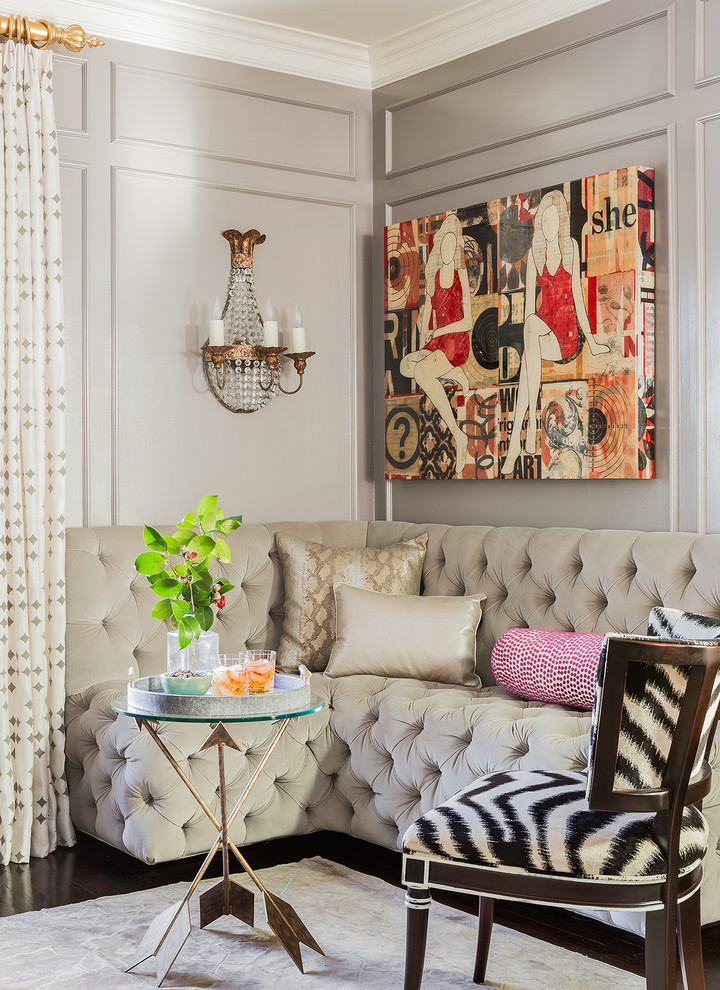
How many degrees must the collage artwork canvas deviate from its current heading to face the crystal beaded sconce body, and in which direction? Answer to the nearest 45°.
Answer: approximately 45° to its right

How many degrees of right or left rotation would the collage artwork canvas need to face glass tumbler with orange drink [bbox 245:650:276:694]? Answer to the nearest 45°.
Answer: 0° — it already faces it

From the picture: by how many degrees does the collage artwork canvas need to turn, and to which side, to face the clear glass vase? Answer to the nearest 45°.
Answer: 0° — it already faces it

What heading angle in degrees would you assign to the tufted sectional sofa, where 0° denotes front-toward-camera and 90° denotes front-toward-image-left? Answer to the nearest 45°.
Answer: approximately 0°

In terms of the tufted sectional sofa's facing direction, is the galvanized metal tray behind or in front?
in front

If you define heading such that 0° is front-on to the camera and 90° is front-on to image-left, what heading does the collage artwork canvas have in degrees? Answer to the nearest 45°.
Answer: approximately 45°

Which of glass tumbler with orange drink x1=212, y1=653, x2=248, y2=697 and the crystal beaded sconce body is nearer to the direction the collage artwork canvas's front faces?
the glass tumbler with orange drink

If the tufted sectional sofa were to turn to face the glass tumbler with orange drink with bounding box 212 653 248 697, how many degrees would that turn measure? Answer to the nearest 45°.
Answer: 0° — it already faces it
